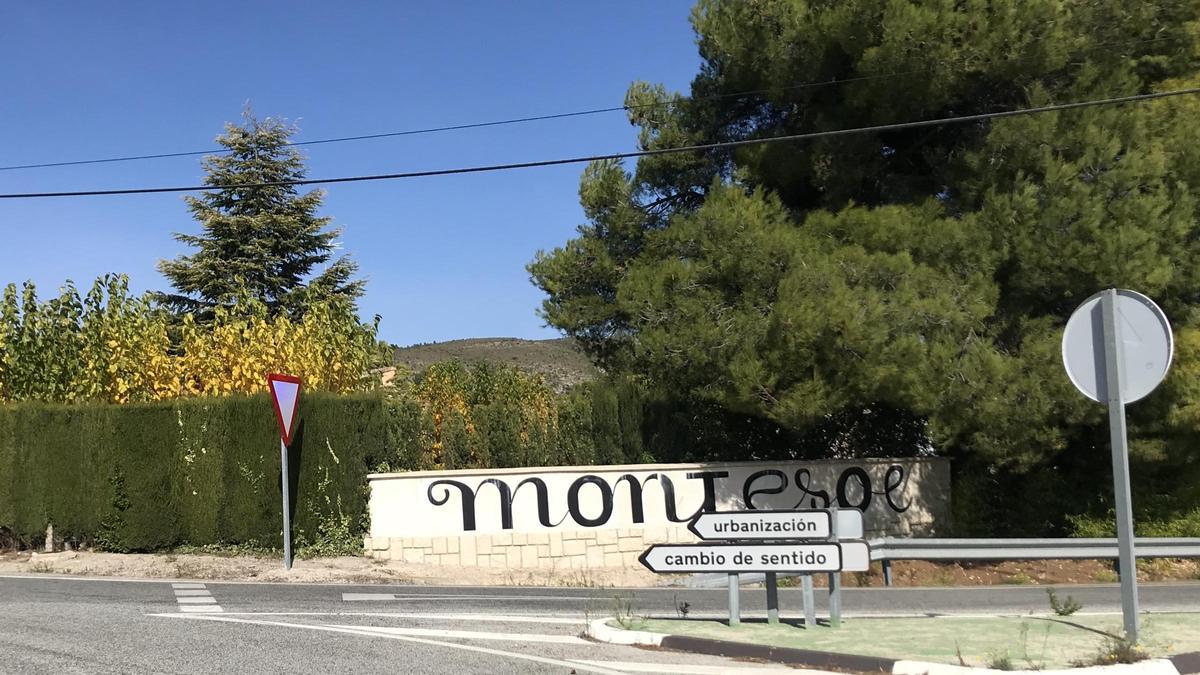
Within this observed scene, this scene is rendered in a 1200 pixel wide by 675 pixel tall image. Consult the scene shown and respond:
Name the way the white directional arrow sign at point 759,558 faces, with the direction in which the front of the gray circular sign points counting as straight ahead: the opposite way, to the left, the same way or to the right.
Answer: the opposite way

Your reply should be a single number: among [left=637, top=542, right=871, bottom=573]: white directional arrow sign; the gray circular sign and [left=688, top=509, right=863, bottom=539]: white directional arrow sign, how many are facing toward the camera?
2

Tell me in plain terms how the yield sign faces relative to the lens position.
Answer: facing the viewer and to the right of the viewer

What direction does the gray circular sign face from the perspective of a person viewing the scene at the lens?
facing away from the viewer

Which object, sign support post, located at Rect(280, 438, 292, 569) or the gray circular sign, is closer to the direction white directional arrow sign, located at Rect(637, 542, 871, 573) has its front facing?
the gray circular sign

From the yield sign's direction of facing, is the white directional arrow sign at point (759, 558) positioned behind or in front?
in front

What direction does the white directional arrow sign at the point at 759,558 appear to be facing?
toward the camera

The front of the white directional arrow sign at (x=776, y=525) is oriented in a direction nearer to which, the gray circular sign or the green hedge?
the gray circular sign
